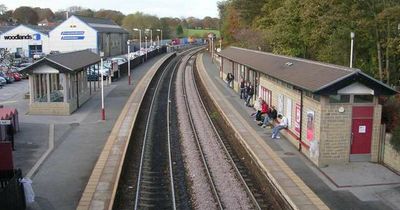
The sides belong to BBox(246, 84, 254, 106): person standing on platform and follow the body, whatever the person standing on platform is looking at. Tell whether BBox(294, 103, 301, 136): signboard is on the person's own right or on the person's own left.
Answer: on the person's own left

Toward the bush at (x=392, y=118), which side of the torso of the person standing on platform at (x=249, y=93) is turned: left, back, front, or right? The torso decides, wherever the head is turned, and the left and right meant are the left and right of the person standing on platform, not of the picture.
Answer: left

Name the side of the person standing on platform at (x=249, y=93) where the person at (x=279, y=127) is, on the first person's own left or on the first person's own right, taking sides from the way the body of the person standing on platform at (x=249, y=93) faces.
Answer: on the first person's own left

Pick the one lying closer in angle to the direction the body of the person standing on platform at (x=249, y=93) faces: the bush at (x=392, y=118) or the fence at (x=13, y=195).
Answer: the fence

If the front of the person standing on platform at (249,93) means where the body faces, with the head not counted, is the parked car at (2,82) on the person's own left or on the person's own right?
on the person's own right

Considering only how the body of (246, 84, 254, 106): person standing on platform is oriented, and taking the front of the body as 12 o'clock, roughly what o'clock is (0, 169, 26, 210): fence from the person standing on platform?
The fence is roughly at 11 o'clock from the person standing on platform.

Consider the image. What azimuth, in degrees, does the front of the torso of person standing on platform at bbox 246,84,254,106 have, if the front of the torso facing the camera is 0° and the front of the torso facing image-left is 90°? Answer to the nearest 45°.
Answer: approximately 45°

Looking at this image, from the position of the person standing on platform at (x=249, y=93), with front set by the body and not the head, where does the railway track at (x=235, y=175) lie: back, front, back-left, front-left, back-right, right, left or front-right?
front-left
